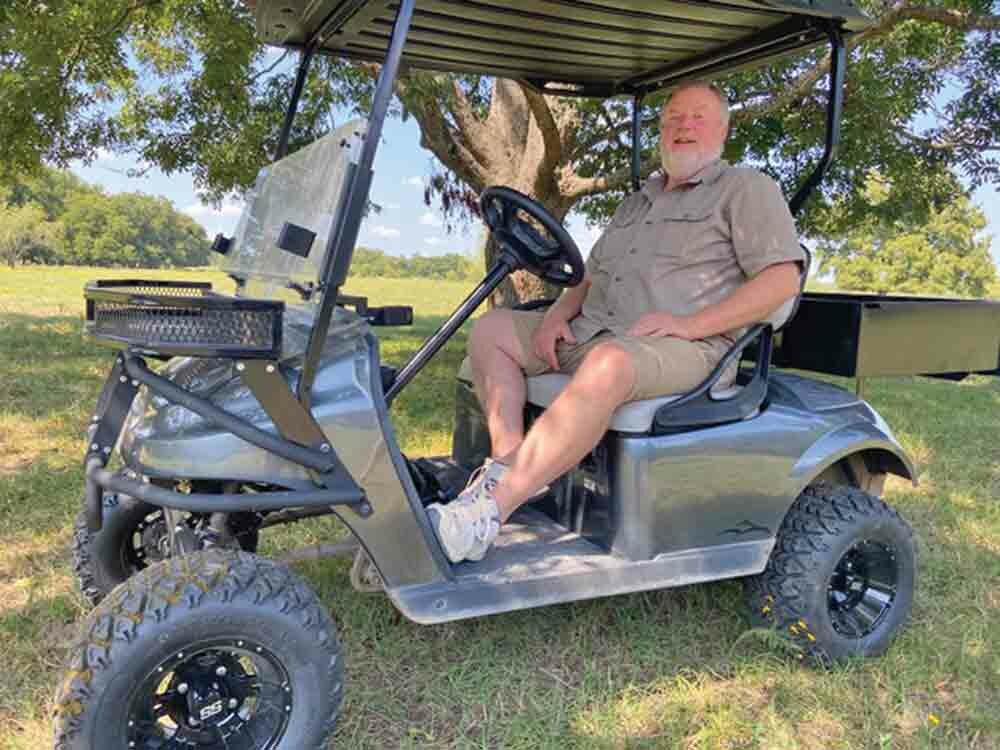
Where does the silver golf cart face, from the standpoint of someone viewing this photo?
facing the viewer and to the left of the viewer
